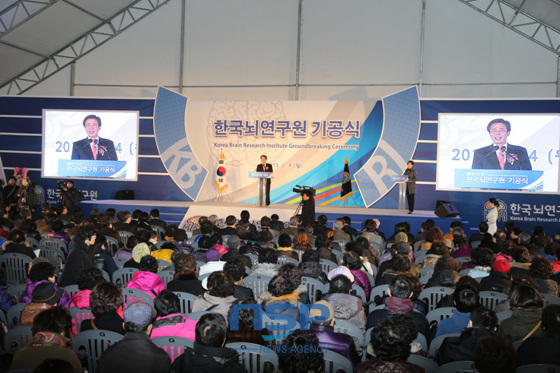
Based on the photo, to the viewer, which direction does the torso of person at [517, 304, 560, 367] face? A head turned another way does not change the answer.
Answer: away from the camera

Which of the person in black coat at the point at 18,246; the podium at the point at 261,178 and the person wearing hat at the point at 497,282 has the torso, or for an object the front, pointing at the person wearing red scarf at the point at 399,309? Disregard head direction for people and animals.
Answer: the podium

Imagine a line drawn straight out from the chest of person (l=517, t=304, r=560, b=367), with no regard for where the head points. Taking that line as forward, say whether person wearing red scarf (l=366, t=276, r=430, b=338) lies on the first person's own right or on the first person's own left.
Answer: on the first person's own left

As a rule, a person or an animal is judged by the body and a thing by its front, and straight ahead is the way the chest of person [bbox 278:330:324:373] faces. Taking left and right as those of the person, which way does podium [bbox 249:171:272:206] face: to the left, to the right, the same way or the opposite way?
the opposite way

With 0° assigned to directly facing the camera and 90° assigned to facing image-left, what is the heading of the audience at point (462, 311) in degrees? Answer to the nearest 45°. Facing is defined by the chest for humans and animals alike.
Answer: approximately 180°

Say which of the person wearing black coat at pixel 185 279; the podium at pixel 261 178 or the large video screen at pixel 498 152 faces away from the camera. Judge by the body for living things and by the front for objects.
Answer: the person wearing black coat

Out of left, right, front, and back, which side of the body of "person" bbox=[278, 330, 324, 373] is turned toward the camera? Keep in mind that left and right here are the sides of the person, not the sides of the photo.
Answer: back

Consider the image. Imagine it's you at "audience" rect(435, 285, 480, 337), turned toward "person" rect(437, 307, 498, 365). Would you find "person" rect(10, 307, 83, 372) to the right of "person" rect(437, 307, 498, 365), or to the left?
right

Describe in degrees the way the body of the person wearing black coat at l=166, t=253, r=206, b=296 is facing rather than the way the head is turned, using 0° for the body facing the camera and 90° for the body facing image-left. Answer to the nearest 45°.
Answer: approximately 180°

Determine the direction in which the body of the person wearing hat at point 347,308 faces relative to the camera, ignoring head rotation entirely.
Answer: away from the camera

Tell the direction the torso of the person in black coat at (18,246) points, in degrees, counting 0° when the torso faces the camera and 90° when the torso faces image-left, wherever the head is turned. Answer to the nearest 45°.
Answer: approximately 180°

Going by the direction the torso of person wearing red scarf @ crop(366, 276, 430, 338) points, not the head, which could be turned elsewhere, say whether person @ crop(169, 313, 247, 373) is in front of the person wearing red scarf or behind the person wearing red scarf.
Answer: behind

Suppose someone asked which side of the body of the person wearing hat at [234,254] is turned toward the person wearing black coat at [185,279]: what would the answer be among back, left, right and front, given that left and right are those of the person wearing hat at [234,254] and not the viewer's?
back

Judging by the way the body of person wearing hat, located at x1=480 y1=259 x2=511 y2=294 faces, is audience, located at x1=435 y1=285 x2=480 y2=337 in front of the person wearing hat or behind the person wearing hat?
behind

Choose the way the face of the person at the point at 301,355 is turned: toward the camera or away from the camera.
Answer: away from the camera
